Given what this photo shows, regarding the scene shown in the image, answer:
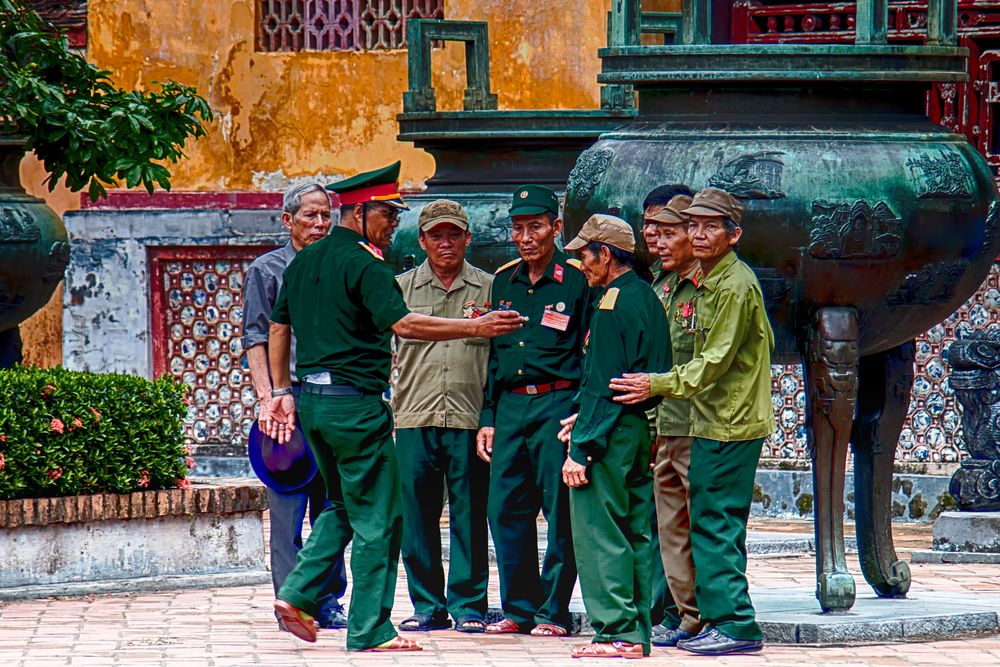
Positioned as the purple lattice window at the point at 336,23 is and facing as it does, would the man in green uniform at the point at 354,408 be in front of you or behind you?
in front

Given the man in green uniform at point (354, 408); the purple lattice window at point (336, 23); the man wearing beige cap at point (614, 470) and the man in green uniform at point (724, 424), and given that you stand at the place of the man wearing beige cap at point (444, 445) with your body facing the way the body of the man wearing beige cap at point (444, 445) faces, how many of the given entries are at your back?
1

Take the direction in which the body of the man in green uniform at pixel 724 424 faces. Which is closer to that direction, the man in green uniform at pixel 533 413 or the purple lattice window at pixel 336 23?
the man in green uniform

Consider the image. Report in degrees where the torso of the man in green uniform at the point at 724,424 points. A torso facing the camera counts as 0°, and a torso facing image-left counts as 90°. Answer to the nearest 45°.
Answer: approximately 90°

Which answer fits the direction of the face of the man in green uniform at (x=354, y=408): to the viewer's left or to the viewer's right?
to the viewer's right

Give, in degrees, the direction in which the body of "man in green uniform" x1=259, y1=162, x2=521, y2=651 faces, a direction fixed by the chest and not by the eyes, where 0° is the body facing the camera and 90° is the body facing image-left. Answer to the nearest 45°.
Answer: approximately 225°

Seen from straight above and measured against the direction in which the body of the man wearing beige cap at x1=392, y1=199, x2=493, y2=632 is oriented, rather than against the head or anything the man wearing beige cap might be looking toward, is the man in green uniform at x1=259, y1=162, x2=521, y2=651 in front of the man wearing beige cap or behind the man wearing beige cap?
in front

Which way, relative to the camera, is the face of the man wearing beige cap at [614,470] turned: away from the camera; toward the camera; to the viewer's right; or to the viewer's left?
to the viewer's left

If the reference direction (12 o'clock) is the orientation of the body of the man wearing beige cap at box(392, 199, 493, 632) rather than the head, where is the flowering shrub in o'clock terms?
The flowering shrub is roughly at 4 o'clock from the man wearing beige cap.

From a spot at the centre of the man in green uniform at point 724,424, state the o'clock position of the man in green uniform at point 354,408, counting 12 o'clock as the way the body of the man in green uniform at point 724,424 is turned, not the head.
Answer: the man in green uniform at point 354,408 is roughly at 12 o'clock from the man in green uniform at point 724,424.

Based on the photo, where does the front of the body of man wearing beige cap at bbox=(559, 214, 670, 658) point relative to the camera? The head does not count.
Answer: to the viewer's left

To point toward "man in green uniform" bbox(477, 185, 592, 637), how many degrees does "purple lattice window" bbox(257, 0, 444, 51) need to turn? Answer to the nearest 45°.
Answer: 0° — it already faces them

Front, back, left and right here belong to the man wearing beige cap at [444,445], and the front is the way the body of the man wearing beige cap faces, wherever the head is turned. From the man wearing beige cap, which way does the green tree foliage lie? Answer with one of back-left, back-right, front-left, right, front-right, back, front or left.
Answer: back-right

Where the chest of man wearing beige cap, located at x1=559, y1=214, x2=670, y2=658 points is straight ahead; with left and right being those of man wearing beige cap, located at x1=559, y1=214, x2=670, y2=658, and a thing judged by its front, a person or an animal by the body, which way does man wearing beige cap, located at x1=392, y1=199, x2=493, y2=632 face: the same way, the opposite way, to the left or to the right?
to the left

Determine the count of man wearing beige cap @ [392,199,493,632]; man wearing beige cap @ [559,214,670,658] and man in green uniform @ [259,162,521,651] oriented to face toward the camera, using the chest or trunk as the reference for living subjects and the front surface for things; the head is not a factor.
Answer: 1

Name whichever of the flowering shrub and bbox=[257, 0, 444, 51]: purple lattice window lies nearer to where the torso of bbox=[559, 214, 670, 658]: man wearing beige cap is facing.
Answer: the flowering shrub
